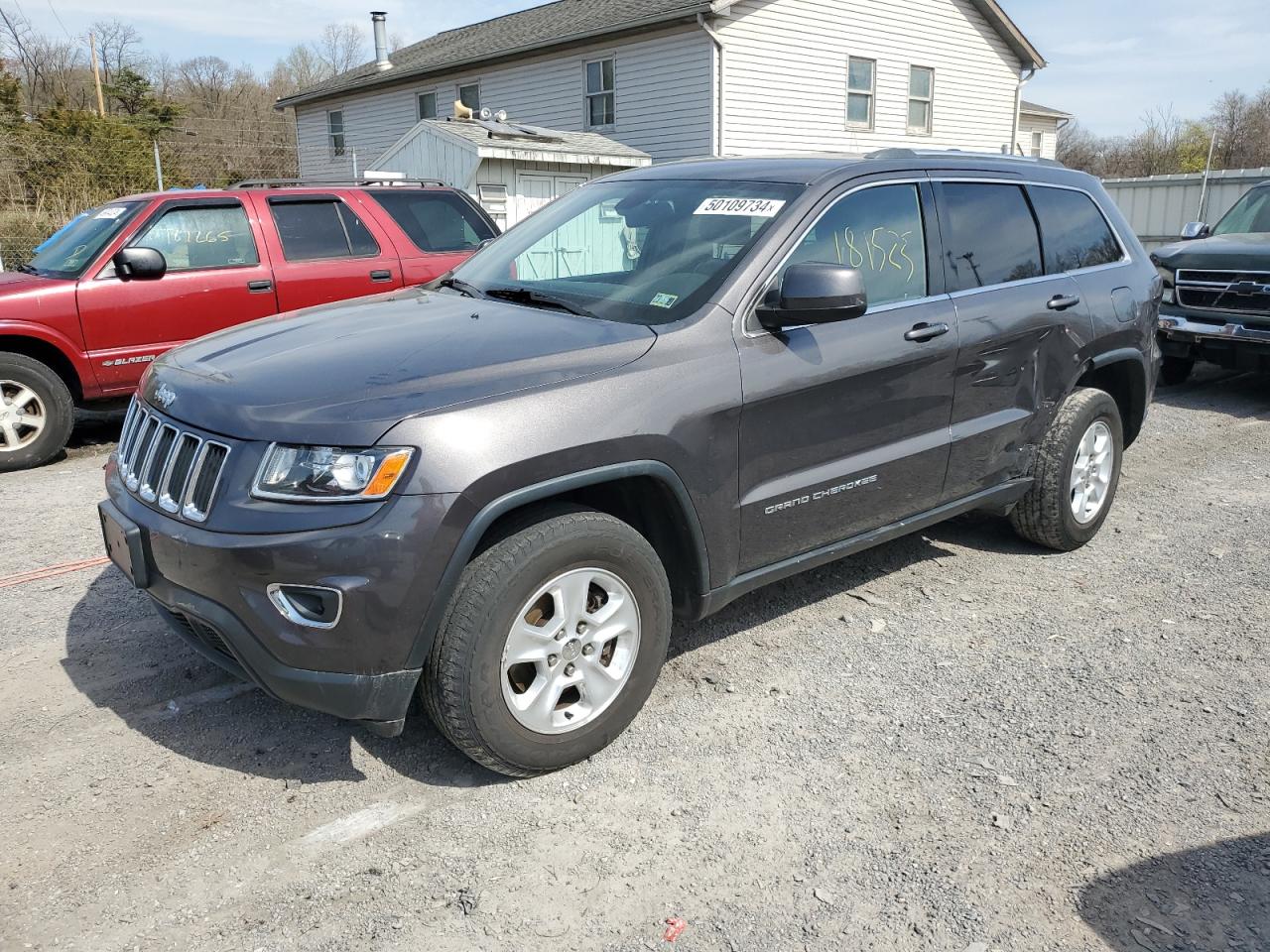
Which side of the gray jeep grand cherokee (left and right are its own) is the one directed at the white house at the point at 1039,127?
back

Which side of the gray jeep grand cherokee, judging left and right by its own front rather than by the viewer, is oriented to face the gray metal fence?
back

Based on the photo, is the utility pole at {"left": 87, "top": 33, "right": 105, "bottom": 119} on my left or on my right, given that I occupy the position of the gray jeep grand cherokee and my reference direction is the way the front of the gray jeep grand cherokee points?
on my right

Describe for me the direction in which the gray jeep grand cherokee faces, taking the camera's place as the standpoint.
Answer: facing the viewer and to the left of the viewer

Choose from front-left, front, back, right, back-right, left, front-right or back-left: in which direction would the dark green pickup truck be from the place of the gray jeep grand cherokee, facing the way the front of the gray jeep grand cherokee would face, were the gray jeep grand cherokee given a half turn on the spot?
front

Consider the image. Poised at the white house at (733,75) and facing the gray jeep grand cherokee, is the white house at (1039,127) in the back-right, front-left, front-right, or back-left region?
back-left

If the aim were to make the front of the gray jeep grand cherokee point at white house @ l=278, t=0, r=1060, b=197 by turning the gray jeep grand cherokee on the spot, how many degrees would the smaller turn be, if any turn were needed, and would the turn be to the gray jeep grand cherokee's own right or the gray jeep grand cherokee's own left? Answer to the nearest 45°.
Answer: approximately 135° to the gray jeep grand cherokee's own right

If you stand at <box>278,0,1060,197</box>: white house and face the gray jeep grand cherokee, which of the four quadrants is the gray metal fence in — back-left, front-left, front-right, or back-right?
front-left

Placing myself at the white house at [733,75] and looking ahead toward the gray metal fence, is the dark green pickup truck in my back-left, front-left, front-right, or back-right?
front-right
